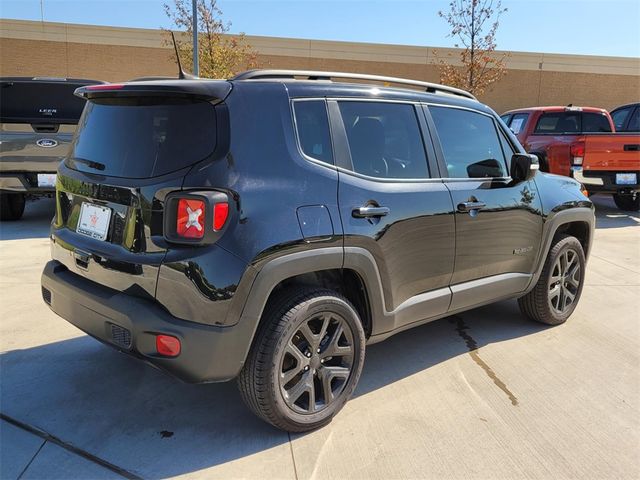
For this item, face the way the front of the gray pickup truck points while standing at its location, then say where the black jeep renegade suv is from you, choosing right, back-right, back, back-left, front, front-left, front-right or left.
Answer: back

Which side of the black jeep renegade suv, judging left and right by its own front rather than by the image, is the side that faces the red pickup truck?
front

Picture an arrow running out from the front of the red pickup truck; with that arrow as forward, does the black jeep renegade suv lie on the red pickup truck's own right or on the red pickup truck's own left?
on the red pickup truck's own left

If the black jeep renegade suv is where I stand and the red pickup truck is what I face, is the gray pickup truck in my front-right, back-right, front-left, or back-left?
front-left

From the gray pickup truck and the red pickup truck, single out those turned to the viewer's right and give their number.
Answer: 0

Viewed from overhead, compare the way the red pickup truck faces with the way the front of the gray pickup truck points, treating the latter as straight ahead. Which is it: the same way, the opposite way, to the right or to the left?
the same way

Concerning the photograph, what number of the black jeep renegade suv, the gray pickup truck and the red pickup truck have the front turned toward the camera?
0

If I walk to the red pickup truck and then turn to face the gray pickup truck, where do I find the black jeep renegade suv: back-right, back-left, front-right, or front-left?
front-left

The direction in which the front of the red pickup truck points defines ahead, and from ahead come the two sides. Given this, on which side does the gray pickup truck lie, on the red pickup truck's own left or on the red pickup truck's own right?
on the red pickup truck's own left

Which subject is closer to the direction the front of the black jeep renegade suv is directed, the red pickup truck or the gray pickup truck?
the red pickup truck

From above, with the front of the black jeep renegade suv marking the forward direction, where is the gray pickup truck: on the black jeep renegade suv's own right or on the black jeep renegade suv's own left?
on the black jeep renegade suv's own left

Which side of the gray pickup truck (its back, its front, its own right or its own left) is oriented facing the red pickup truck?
right

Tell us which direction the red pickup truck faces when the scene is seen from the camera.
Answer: facing away from the viewer and to the left of the viewer

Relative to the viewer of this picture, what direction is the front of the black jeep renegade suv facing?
facing away from the viewer and to the right of the viewer

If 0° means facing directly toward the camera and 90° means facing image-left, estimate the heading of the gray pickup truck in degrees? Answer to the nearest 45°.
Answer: approximately 180°

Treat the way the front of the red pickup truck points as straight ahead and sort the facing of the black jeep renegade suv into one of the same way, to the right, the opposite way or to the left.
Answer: to the right
